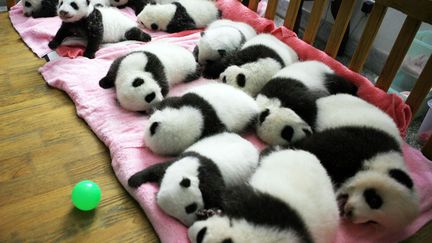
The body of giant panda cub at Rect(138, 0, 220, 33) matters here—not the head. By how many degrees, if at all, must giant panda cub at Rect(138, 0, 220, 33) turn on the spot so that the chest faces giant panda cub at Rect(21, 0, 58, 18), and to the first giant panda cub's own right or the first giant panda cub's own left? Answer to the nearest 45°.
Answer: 0° — it already faces it

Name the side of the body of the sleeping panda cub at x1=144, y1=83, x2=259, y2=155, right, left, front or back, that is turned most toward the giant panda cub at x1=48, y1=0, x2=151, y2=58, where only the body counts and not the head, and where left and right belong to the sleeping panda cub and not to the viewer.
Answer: right

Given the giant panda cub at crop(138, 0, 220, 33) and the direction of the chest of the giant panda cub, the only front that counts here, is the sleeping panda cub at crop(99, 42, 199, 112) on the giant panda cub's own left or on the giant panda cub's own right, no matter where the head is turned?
on the giant panda cub's own left

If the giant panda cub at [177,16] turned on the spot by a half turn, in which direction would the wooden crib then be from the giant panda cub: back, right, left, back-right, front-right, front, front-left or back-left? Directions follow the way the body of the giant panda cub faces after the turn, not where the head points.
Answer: front-right

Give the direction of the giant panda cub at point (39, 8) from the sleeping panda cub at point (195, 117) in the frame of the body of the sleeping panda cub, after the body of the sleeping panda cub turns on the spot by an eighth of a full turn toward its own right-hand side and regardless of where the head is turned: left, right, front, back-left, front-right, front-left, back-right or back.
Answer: front-right

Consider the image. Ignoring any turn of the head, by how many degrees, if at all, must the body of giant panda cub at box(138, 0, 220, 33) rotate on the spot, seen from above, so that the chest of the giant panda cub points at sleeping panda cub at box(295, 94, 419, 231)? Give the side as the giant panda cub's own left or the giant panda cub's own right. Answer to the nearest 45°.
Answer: approximately 135° to the giant panda cub's own left

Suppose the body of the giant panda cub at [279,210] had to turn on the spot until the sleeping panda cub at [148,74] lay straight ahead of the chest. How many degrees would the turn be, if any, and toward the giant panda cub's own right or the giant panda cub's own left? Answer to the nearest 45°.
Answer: approximately 90° to the giant panda cub's own right

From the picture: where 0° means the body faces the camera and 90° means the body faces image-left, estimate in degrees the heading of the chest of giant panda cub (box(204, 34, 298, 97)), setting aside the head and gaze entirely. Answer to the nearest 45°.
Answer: approximately 45°

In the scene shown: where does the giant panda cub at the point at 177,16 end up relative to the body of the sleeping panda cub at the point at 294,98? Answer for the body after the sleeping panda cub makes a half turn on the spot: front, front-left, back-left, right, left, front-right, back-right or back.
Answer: left

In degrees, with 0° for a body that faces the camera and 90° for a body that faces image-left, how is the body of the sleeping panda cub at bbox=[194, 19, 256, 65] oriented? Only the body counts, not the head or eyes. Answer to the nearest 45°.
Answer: approximately 45°

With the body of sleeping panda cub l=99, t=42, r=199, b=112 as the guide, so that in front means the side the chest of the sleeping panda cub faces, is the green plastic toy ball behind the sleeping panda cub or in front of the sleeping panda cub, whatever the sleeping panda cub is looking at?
in front

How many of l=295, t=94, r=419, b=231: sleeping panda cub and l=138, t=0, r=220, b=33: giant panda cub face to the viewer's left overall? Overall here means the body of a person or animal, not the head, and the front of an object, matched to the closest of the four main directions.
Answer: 1
